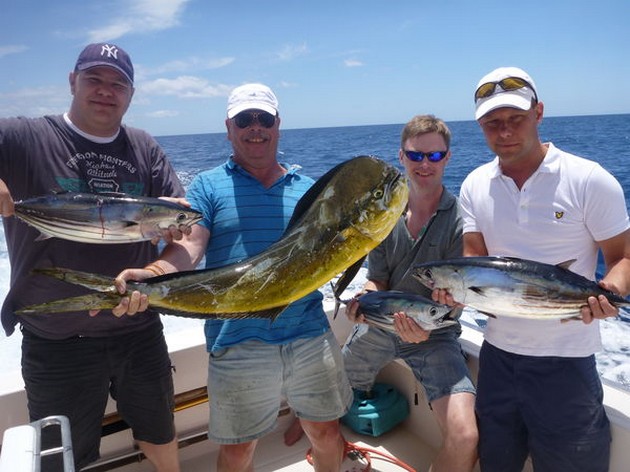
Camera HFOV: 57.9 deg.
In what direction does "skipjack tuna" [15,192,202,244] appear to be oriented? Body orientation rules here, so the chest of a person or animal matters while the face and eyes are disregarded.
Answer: to the viewer's right

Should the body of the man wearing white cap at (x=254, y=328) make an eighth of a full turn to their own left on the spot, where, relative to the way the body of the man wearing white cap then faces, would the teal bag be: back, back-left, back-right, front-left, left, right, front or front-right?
left

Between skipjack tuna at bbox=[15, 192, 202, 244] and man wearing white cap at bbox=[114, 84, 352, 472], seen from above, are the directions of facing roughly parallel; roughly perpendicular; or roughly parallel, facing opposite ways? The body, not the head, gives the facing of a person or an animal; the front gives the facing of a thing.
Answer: roughly perpendicular

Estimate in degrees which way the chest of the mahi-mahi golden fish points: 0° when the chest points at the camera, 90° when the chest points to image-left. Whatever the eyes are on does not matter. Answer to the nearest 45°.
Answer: approximately 270°

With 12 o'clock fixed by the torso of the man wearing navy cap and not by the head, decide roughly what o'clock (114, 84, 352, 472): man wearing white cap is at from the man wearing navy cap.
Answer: The man wearing white cap is roughly at 10 o'clock from the man wearing navy cap.
